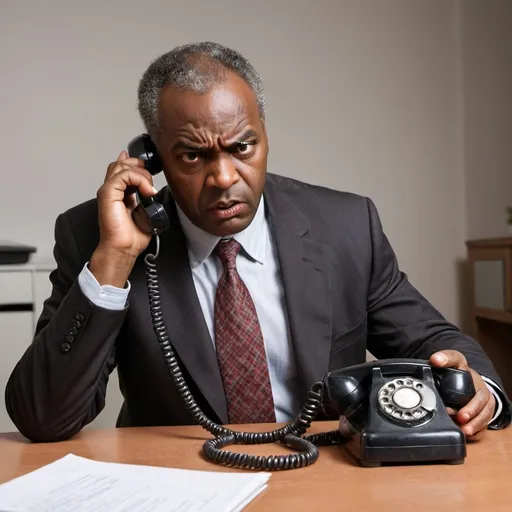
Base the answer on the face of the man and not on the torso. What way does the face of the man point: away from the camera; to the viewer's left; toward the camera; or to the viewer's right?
toward the camera

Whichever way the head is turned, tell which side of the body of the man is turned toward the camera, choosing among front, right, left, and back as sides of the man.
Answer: front

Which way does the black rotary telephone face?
toward the camera

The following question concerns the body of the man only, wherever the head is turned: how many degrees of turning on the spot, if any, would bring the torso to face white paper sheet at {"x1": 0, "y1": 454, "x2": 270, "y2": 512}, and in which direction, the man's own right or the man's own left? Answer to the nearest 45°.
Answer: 0° — they already face it
